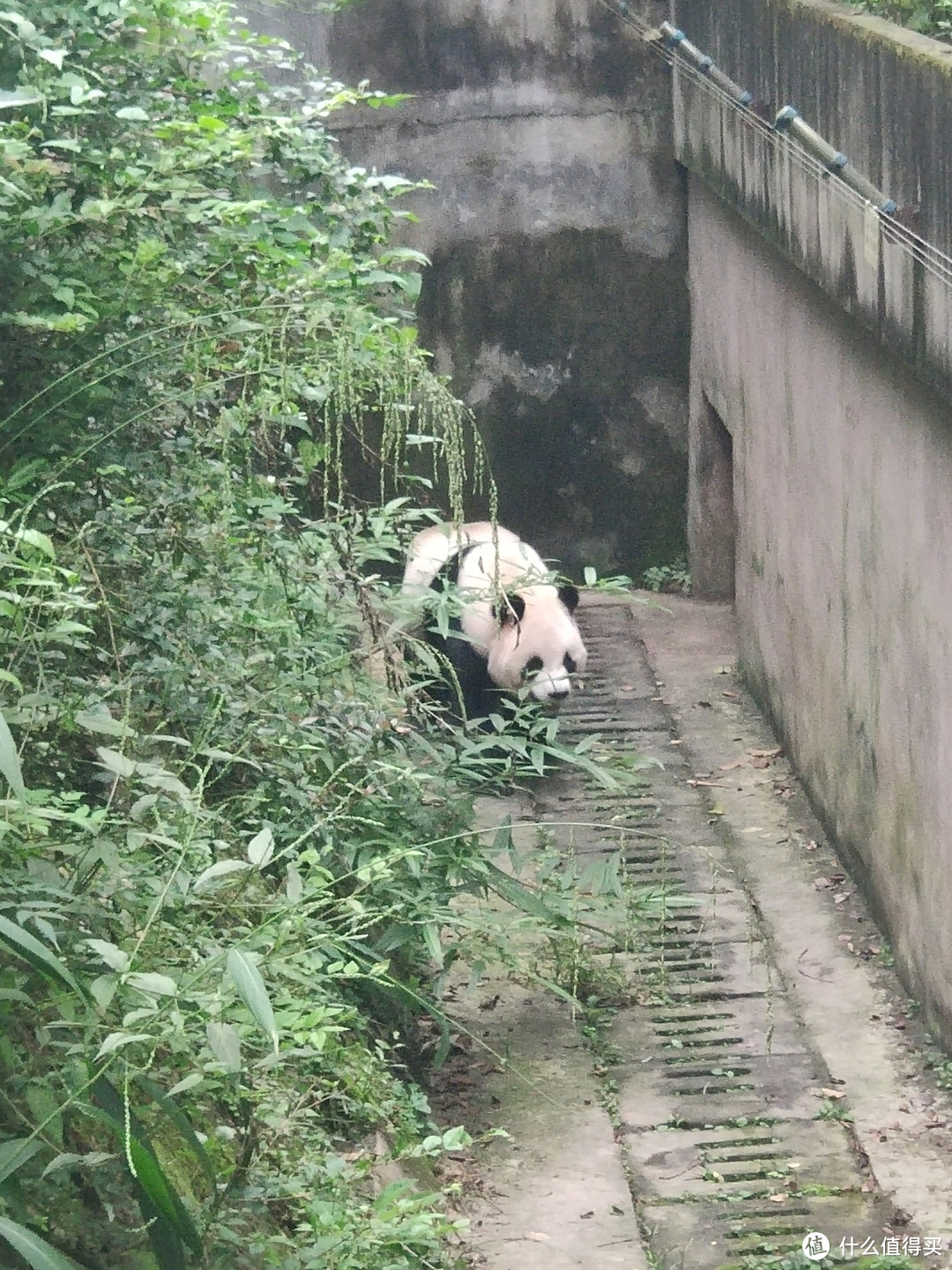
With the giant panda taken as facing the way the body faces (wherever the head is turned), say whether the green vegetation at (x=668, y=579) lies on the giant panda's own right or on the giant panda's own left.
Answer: on the giant panda's own left

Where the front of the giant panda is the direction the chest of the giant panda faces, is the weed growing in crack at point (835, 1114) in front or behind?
in front

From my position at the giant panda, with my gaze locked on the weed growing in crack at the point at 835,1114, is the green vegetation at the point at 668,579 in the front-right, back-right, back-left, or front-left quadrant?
back-left

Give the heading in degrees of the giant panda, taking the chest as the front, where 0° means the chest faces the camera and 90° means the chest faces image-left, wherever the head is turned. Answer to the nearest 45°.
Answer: approximately 315°
